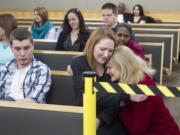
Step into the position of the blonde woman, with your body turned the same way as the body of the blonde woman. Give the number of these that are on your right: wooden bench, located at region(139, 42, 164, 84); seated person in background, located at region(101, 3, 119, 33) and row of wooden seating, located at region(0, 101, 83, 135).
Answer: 2

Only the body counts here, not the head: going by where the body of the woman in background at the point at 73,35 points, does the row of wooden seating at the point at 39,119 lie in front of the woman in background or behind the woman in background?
in front

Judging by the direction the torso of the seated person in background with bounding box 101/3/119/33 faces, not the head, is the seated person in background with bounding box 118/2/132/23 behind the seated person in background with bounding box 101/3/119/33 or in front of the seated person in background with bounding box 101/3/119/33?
behind

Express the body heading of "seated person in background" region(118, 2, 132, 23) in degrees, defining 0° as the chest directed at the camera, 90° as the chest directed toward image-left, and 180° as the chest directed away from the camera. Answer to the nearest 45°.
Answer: approximately 45°

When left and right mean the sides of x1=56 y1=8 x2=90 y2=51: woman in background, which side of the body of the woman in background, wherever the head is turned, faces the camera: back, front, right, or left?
front

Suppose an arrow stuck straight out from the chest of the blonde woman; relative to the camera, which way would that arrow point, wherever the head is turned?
to the viewer's left

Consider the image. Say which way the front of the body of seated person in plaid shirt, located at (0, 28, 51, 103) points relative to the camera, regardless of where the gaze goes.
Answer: toward the camera

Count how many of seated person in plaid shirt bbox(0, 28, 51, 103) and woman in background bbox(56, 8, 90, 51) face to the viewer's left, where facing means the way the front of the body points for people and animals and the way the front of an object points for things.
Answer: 0

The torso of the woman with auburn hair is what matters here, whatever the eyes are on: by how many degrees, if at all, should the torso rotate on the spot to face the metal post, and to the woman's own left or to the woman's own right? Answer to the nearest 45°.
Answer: approximately 45° to the woman's own right

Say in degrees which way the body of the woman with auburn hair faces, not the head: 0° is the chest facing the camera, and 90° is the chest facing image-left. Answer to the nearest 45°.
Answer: approximately 315°

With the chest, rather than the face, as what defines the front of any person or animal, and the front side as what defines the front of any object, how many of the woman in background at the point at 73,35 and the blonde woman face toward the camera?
1

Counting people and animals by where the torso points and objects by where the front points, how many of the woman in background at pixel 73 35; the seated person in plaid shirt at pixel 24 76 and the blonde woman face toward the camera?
2

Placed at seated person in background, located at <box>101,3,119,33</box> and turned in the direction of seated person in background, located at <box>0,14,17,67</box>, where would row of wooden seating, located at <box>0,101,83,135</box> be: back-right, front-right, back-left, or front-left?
front-left
